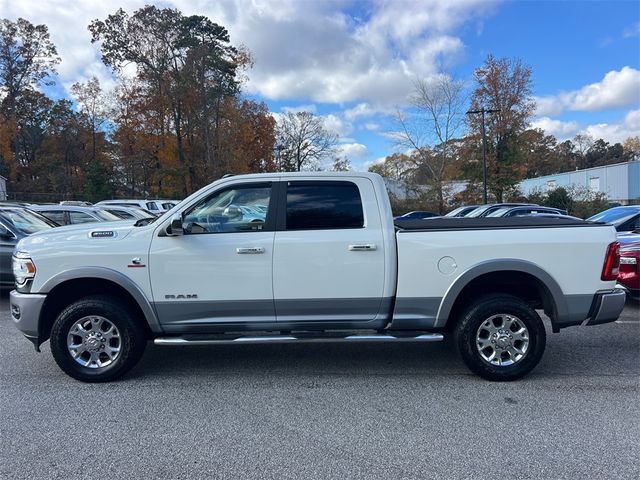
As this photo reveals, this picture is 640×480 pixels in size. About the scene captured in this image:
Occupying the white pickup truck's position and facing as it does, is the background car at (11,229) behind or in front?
in front

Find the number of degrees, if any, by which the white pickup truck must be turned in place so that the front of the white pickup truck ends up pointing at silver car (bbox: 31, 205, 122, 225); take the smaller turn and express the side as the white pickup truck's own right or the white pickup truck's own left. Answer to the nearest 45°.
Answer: approximately 45° to the white pickup truck's own right

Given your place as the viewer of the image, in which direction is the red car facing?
facing the viewer and to the left of the viewer

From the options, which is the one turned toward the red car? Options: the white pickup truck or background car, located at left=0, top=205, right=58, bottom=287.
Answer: the background car

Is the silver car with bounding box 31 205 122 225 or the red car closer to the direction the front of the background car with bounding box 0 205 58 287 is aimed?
the red car

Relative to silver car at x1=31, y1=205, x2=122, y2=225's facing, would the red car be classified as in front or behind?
in front

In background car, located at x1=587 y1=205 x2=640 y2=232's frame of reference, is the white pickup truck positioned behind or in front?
in front

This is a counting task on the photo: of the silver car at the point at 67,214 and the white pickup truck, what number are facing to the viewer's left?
1

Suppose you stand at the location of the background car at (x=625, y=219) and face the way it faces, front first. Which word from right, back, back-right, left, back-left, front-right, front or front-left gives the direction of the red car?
front-left

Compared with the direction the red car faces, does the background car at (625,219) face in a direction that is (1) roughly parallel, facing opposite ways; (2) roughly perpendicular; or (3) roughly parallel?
roughly parallel

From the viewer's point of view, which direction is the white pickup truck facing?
to the viewer's left

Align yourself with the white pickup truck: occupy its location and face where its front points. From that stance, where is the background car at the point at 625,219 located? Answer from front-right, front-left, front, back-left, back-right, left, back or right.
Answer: back-right
